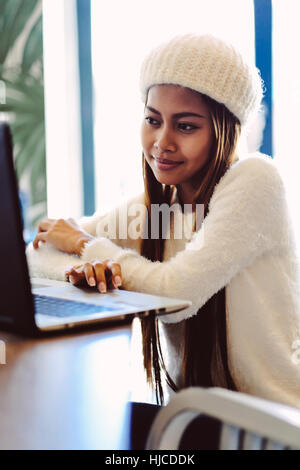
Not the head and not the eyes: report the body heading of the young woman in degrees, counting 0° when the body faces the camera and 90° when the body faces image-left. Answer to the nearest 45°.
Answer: approximately 45°

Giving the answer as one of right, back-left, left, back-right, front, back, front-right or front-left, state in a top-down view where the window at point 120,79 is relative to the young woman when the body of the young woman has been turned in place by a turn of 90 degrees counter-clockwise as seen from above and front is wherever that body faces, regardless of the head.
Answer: back-left

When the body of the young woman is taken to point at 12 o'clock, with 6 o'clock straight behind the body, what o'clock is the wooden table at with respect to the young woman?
The wooden table is roughly at 11 o'clock from the young woman.
